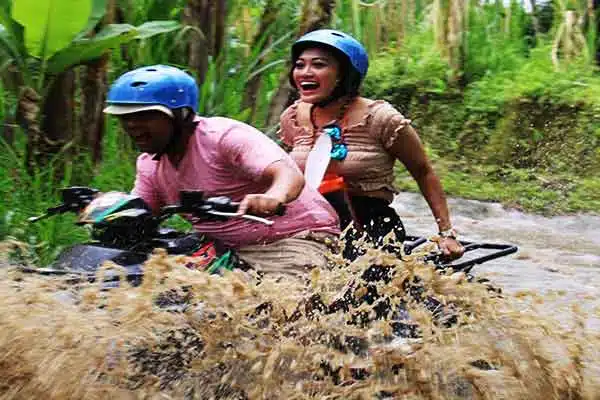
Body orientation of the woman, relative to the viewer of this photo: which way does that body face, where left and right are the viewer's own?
facing the viewer and to the left of the viewer

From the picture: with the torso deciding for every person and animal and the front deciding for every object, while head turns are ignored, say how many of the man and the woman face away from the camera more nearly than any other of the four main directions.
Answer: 0

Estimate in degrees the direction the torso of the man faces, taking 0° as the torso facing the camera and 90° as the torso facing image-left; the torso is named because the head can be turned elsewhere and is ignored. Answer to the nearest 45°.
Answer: approximately 45°

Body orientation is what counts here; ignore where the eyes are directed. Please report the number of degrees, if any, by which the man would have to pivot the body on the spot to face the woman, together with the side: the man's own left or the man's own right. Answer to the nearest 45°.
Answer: approximately 180°

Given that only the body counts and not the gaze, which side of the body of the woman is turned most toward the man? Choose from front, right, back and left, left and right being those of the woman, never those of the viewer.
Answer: front
